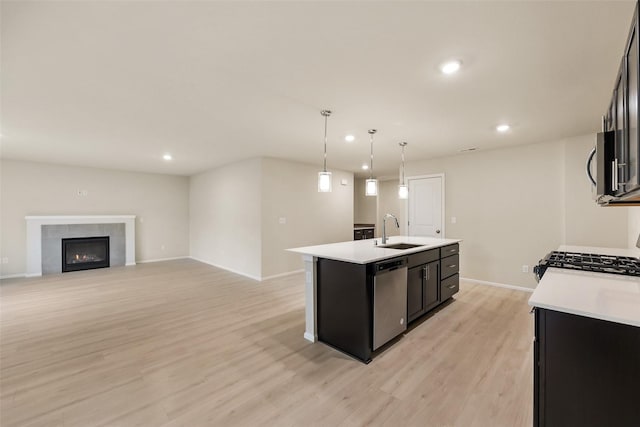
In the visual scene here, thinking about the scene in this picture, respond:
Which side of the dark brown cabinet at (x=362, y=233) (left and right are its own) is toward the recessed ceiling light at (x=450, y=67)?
front

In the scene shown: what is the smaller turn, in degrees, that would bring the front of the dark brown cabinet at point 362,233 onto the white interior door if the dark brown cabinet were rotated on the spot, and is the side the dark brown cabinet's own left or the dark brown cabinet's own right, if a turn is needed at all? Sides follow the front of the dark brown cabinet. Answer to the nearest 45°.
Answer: approximately 45° to the dark brown cabinet's own left

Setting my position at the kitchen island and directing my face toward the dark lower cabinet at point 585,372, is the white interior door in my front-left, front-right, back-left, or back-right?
back-left

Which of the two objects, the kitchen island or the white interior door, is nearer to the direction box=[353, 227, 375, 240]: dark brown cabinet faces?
the kitchen island

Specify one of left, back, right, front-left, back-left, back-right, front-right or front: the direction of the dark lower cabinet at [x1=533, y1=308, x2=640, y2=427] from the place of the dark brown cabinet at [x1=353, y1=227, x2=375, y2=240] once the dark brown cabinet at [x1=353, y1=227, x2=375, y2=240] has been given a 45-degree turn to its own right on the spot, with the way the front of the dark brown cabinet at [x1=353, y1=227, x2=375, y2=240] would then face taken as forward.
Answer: front-left

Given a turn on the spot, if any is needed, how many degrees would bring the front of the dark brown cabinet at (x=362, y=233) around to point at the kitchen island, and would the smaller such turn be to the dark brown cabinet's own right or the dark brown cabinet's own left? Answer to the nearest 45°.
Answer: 0° — it already faces it

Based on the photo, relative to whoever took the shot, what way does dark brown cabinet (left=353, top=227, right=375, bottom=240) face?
facing the viewer
